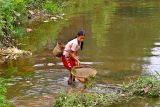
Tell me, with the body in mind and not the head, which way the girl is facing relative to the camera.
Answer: to the viewer's right

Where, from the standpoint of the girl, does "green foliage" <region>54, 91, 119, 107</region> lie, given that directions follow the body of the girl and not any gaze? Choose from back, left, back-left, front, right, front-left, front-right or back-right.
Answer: right

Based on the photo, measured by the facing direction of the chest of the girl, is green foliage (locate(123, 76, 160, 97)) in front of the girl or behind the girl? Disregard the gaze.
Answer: in front

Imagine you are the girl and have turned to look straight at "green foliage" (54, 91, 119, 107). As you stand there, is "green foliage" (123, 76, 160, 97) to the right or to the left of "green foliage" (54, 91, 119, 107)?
left

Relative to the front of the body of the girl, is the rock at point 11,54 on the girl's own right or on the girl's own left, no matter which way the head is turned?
on the girl's own left

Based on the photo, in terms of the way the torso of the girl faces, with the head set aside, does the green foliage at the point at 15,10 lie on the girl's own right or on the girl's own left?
on the girl's own left
